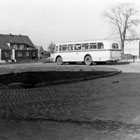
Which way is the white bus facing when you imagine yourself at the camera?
facing away from the viewer and to the left of the viewer
